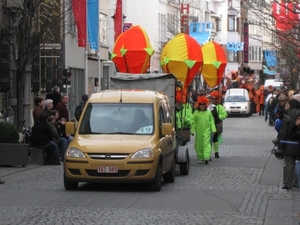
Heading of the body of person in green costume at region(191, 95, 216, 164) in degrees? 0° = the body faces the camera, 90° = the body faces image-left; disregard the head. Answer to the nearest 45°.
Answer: approximately 0°

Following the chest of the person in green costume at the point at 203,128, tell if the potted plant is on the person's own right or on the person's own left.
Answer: on the person's own right

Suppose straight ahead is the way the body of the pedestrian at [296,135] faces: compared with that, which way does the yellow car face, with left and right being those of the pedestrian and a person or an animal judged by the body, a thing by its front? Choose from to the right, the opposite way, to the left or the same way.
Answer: to the left

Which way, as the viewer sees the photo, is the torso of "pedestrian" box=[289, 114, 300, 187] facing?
to the viewer's left

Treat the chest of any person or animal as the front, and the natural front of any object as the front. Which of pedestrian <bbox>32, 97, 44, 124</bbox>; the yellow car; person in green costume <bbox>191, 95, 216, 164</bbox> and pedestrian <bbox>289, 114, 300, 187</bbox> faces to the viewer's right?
pedestrian <bbox>32, 97, 44, 124</bbox>

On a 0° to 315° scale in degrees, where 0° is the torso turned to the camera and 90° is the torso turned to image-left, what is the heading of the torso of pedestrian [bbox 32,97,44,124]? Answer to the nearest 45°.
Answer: approximately 270°

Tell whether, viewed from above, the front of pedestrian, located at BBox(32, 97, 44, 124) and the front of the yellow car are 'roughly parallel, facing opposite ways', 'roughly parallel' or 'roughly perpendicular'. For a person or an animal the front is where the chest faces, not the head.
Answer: roughly perpendicular

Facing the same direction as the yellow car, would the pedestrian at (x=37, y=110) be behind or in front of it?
behind
